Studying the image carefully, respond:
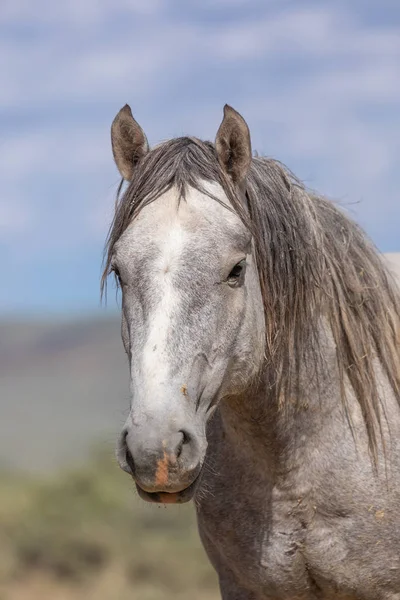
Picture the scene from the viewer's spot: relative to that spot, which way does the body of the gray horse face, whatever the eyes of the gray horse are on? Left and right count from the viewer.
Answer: facing the viewer and to the left of the viewer
